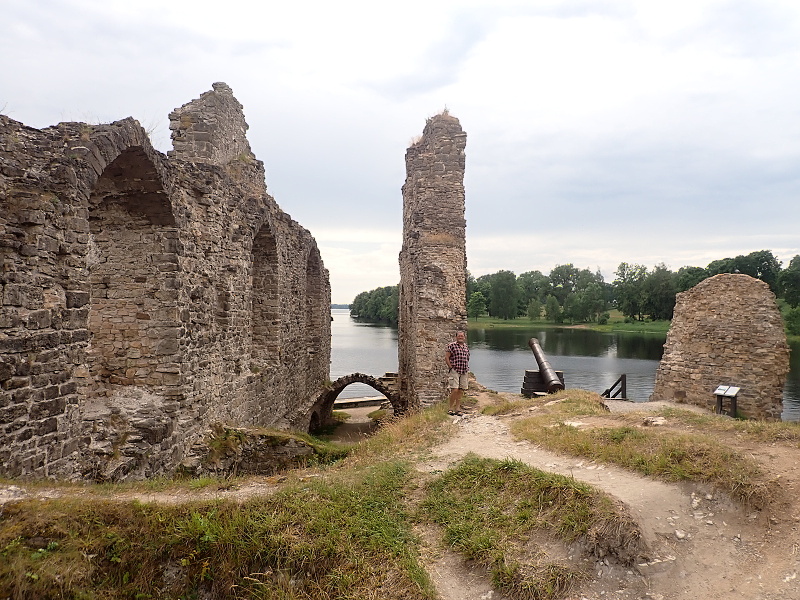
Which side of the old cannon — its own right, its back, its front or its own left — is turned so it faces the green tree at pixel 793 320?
right

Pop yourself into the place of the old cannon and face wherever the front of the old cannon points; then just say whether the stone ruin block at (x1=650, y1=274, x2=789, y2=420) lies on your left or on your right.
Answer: on your right

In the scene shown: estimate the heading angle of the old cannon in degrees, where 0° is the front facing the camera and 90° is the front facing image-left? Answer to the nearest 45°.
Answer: approximately 135°

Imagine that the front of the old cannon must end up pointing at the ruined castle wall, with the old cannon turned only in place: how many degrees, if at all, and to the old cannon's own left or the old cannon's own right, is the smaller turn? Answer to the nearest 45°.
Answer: approximately 90° to the old cannon's own left

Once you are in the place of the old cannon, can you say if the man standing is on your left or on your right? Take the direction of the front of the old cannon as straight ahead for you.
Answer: on your left
